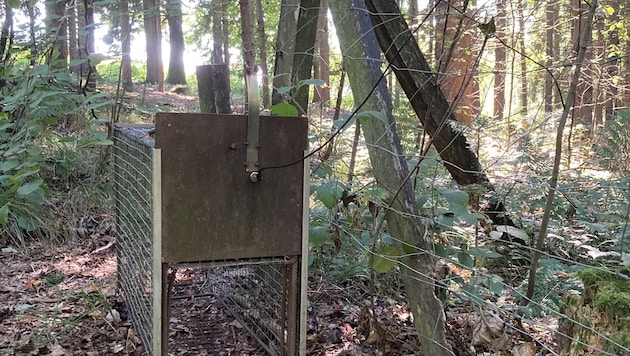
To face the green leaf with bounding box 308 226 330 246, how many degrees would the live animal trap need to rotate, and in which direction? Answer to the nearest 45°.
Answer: approximately 135° to its left

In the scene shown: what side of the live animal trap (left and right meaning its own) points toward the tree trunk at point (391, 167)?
left

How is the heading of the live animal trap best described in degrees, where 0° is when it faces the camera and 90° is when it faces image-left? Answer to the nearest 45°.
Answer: approximately 0°

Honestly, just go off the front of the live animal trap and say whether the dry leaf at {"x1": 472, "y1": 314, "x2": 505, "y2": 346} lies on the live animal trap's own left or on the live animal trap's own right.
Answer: on the live animal trap's own left

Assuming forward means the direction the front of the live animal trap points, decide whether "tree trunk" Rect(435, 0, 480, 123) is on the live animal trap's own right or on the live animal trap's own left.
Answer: on the live animal trap's own left

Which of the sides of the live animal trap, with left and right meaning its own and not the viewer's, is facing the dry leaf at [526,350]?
left

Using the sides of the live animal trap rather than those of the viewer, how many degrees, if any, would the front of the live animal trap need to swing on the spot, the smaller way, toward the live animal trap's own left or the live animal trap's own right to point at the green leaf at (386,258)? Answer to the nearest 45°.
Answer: approximately 90° to the live animal trap's own left

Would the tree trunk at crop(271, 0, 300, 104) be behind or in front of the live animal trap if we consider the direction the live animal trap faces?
behind

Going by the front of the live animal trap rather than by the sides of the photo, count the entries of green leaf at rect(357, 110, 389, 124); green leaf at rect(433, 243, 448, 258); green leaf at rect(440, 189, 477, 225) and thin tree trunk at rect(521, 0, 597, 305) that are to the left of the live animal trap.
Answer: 4

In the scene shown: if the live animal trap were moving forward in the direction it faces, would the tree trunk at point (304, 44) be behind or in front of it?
behind

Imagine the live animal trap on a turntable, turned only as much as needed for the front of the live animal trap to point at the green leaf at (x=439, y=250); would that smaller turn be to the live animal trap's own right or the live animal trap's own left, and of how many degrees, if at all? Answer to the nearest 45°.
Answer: approximately 90° to the live animal trap's own left

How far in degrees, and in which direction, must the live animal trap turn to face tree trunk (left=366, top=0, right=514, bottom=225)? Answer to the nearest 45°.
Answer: approximately 135° to its left
